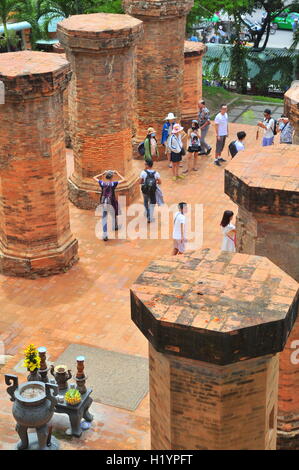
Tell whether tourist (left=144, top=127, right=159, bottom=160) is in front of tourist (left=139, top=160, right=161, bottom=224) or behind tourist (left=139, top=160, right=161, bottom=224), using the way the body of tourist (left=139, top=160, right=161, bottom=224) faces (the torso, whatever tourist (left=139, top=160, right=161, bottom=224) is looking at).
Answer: in front

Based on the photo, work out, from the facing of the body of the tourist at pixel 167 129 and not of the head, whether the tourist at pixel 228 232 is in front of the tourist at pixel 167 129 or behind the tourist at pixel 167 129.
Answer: in front

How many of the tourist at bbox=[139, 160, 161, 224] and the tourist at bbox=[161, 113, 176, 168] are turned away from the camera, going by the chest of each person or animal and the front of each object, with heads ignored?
1

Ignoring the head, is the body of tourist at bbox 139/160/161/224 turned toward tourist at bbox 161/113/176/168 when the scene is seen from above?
yes

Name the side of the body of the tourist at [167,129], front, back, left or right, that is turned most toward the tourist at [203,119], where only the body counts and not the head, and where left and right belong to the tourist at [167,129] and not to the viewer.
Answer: left

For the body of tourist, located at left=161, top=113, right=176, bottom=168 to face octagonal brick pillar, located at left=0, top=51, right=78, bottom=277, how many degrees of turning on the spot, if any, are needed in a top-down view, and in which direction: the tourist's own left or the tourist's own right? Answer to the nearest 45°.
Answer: approximately 90° to the tourist's own right

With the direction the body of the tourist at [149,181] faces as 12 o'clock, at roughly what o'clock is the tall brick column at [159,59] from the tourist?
The tall brick column is roughly at 12 o'clock from the tourist.

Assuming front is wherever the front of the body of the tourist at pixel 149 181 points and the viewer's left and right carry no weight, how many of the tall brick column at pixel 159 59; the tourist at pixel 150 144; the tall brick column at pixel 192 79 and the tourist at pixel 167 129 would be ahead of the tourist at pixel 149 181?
4

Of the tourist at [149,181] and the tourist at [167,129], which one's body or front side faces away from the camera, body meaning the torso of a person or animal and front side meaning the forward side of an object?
the tourist at [149,181]

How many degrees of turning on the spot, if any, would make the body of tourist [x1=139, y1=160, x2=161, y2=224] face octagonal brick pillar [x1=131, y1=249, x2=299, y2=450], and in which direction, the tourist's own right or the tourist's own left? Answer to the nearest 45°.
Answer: approximately 180°

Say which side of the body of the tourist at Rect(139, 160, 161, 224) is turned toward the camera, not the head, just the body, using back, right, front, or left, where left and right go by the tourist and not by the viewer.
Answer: back
